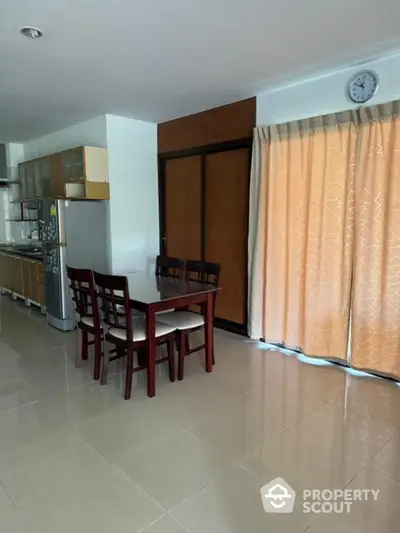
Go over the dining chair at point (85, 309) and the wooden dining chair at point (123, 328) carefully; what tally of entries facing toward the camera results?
0

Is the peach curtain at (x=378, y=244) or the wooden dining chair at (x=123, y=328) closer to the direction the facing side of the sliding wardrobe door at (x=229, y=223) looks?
the wooden dining chair

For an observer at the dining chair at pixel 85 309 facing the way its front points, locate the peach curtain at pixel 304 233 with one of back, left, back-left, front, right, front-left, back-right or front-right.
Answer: front-right

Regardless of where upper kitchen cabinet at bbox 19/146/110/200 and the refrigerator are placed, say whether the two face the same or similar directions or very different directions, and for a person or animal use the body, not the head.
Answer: same or similar directions

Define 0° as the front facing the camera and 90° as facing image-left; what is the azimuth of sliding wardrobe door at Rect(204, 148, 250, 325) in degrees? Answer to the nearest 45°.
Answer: approximately 45°

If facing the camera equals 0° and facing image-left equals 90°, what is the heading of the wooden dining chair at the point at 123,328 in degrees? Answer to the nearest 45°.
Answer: approximately 225°

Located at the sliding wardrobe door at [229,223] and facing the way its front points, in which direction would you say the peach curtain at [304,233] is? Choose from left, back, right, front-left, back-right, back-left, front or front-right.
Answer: left
